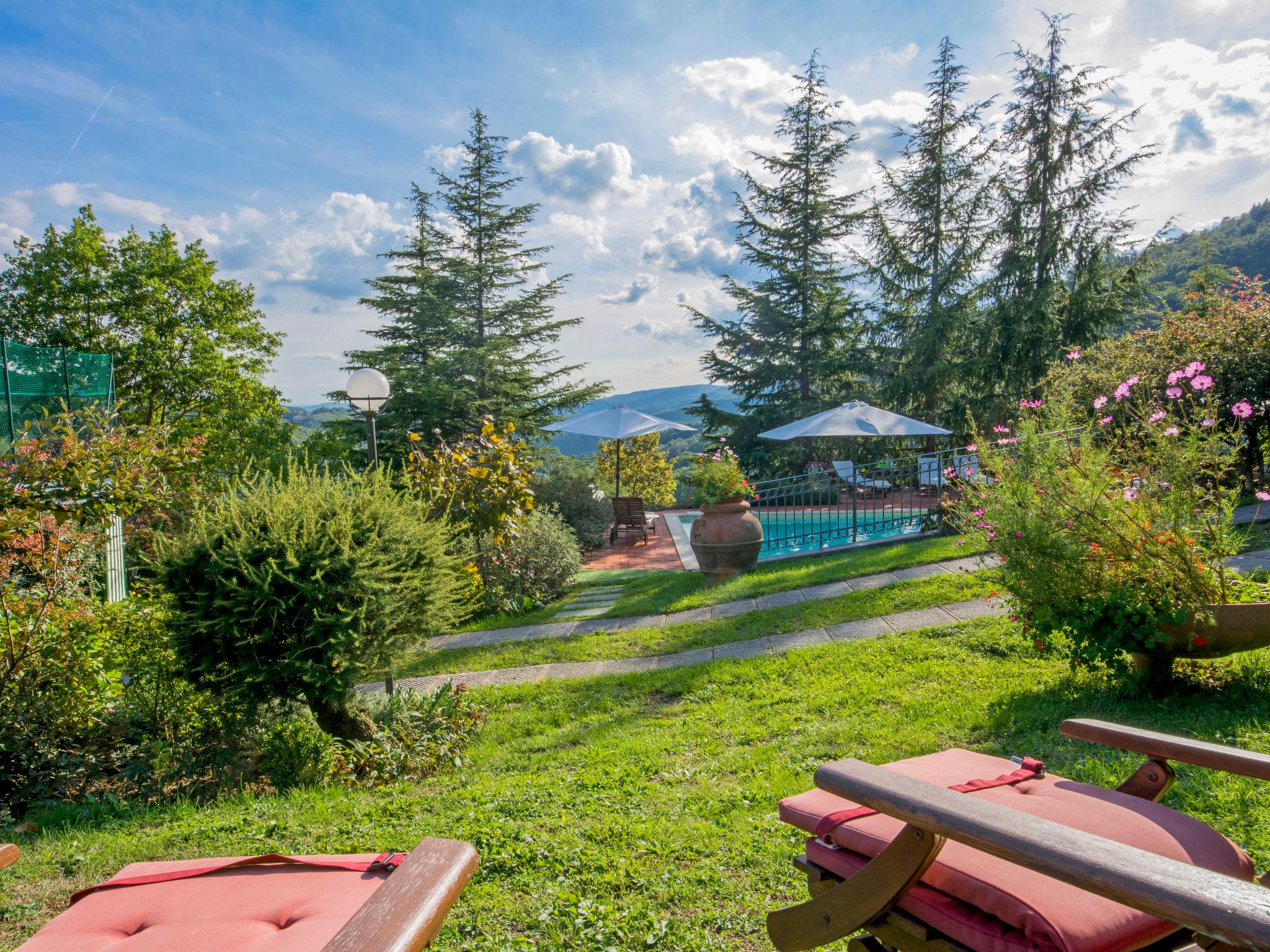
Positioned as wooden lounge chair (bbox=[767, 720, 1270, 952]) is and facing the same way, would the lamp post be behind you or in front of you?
in front

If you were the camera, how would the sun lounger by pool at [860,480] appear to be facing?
facing the viewer and to the right of the viewer

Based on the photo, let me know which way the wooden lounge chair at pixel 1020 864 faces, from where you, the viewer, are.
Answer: facing away from the viewer and to the left of the viewer

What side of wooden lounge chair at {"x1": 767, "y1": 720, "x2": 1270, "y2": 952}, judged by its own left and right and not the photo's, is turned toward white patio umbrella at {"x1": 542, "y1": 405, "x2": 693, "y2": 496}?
front

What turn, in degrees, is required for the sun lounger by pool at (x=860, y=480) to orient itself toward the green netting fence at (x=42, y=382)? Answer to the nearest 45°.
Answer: approximately 90° to its right

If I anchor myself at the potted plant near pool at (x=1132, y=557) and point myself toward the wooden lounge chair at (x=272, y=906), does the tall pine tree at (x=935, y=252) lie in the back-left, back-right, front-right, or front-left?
back-right

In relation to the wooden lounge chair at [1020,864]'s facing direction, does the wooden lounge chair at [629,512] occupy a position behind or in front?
in front

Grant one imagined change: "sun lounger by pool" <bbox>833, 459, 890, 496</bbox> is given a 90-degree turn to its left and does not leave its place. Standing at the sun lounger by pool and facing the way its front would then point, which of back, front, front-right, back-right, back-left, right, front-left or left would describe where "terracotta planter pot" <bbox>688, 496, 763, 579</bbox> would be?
back-right

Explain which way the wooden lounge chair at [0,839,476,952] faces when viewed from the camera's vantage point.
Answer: facing away from the viewer and to the right of the viewer
